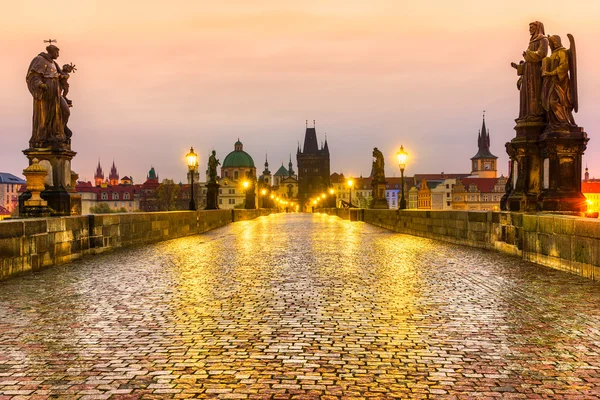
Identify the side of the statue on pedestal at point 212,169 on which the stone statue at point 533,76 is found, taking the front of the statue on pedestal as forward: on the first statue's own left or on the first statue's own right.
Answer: on the first statue's own right

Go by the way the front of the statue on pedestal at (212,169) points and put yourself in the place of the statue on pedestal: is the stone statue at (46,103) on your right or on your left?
on your right

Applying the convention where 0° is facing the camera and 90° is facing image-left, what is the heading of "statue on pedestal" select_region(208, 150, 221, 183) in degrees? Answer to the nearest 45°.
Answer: approximately 270°

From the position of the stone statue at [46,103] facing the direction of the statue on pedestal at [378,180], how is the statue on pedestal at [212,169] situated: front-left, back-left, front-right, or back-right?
front-left

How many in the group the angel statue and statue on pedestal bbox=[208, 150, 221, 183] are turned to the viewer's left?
1

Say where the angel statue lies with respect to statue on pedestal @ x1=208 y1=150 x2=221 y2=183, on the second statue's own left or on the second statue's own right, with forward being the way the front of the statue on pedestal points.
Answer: on the second statue's own right

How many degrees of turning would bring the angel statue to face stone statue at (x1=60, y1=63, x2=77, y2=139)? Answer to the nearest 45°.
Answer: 0° — it already faces it

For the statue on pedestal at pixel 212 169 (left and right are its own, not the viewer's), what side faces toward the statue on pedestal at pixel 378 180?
front

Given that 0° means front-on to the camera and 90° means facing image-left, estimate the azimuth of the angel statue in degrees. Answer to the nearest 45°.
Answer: approximately 90°

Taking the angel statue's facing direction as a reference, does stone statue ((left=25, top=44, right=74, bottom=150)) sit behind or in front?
in front

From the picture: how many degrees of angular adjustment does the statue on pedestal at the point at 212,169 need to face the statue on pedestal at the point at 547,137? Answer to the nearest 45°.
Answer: approximately 90° to its right

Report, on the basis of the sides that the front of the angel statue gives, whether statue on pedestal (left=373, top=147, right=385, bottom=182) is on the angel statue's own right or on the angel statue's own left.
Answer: on the angel statue's own right

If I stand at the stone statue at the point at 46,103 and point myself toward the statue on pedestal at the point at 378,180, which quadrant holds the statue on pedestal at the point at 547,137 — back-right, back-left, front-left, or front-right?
front-right
